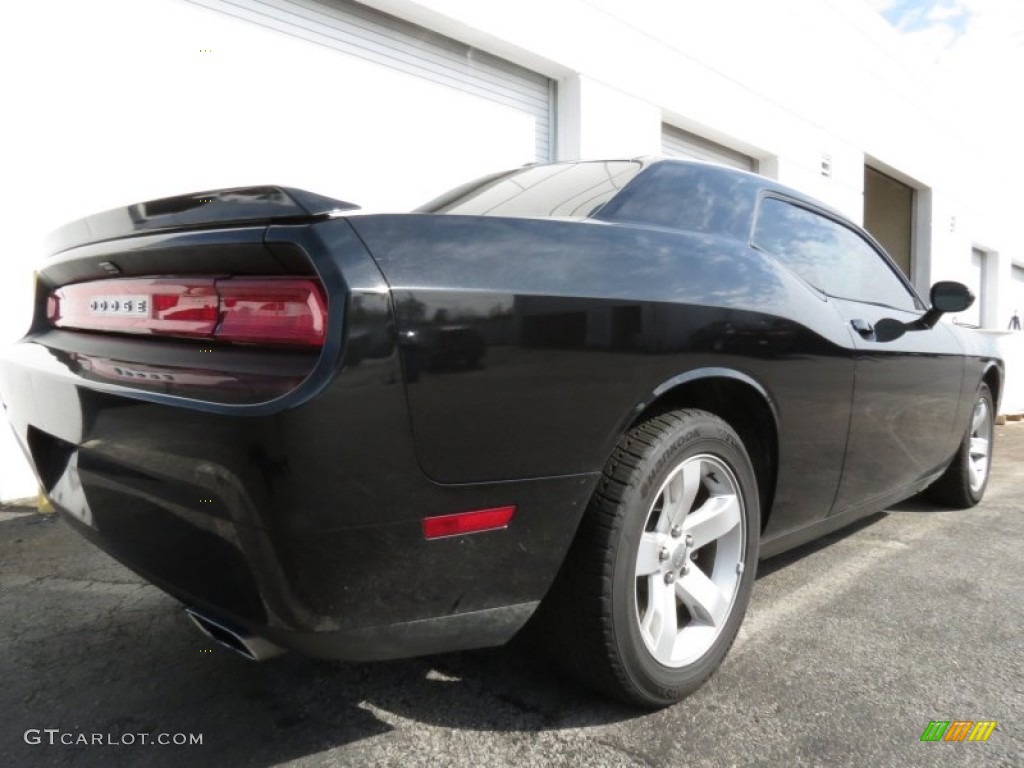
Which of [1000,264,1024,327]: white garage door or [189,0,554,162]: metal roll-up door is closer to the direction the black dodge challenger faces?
the white garage door

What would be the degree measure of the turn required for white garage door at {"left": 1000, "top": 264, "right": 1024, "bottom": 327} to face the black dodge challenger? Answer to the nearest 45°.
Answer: approximately 45° to its right

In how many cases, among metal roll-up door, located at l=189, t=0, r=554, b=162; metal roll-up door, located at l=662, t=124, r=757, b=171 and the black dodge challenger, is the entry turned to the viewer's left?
0

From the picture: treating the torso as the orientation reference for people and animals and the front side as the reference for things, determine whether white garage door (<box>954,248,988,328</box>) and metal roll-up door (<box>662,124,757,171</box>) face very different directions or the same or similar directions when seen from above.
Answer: same or similar directions

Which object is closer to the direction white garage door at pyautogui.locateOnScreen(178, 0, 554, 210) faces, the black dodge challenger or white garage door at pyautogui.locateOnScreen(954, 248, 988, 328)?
the black dodge challenger

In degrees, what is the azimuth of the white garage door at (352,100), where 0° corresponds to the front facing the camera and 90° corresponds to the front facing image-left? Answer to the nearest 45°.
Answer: approximately 315°

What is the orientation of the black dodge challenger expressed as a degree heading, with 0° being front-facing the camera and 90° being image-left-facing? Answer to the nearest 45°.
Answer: approximately 225°

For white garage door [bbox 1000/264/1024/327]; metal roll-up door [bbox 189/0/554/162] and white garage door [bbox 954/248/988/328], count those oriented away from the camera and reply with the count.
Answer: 0

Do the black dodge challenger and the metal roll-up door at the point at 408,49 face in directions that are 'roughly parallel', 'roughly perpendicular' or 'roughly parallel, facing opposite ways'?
roughly perpendicular

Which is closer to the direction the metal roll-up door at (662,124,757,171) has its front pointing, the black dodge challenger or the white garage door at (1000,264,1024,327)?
the black dodge challenger

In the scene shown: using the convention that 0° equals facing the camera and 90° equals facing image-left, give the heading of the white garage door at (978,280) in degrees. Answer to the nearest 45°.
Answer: approximately 315°

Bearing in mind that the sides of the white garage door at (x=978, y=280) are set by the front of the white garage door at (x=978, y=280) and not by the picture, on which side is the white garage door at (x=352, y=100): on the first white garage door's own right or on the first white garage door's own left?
on the first white garage door's own right

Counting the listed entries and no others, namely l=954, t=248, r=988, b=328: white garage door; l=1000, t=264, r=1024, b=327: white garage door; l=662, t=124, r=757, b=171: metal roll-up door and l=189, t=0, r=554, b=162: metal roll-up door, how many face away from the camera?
0

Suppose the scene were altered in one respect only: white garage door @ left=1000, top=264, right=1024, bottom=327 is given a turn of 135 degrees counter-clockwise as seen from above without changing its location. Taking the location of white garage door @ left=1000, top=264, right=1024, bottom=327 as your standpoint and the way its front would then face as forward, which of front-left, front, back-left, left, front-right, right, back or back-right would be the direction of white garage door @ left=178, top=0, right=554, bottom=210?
back

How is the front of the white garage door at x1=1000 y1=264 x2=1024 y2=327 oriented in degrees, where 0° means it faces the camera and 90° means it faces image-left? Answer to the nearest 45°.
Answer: approximately 315°

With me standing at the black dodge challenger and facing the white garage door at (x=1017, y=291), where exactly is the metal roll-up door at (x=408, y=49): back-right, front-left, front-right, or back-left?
front-left

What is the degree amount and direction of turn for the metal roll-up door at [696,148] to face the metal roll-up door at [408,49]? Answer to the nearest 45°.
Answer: approximately 90° to its right

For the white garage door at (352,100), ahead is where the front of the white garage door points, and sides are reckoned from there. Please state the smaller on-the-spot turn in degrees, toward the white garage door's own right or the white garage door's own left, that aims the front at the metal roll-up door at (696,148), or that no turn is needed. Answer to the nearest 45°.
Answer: approximately 90° to the white garage door's own left

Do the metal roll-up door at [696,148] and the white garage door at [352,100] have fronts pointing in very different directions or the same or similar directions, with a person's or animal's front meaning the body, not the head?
same or similar directions

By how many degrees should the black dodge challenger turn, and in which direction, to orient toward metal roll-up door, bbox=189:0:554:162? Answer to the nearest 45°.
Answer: approximately 45° to its left
